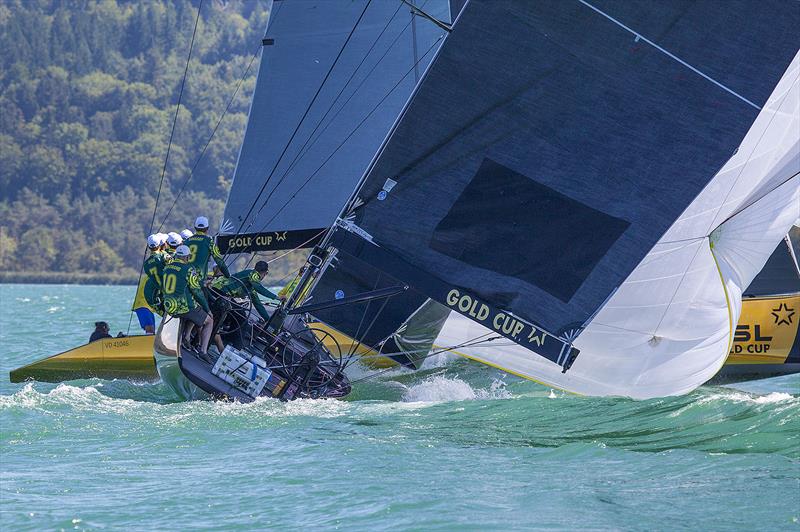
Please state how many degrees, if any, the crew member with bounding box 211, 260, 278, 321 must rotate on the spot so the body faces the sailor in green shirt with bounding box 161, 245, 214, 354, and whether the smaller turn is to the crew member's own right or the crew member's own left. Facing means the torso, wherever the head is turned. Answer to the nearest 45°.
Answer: approximately 135° to the crew member's own right

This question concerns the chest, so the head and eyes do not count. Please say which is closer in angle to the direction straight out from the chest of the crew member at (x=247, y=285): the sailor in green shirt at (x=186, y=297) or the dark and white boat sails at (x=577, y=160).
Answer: the dark and white boat sails

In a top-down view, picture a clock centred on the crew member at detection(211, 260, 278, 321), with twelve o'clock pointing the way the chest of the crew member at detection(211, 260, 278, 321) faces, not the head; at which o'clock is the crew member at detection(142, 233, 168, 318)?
the crew member at detection(142, 233, 168, 318) is roughly at 7 o'clock from the crew member at detection(211, 260, 278, 321).

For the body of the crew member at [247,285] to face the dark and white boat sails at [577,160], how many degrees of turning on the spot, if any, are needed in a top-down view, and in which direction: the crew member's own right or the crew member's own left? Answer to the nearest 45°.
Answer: approximately 45° to the crew member's own right

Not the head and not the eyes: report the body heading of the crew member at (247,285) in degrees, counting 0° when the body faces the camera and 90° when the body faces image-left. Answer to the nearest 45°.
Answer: approximately 270°
